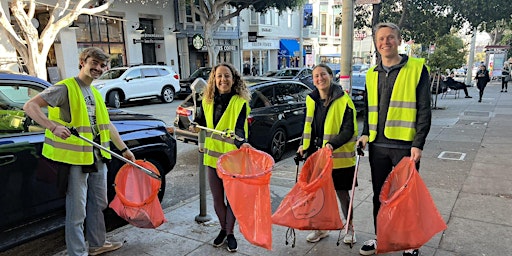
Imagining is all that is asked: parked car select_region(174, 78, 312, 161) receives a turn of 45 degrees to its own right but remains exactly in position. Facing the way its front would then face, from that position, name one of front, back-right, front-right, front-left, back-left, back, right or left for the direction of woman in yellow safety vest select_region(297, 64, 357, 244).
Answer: right

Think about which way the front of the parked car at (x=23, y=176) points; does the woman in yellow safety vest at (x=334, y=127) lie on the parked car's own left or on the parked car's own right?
on the parked car's own right

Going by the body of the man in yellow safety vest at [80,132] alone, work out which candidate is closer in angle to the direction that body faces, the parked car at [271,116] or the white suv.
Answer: the parked car

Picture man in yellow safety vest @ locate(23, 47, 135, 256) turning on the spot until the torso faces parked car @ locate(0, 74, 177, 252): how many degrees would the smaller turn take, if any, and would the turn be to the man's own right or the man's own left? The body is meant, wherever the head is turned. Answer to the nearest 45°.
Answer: approximately 180°

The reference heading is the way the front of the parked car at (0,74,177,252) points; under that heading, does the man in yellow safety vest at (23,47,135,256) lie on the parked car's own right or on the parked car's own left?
on the parked car's own right

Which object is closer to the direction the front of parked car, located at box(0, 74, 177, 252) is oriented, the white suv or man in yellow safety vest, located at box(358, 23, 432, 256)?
the white suv

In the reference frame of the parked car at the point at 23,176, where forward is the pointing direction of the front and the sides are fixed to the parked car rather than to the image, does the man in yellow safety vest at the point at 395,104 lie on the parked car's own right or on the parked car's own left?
on the parked car's own right

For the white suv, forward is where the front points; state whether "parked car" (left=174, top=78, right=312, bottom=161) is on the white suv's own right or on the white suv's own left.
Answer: on the white suv's own left

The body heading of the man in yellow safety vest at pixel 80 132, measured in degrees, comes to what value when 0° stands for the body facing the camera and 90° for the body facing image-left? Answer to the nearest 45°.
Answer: approximately 315°

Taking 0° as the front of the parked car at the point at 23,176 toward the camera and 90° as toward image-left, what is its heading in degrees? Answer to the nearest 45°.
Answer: approximately 225°
